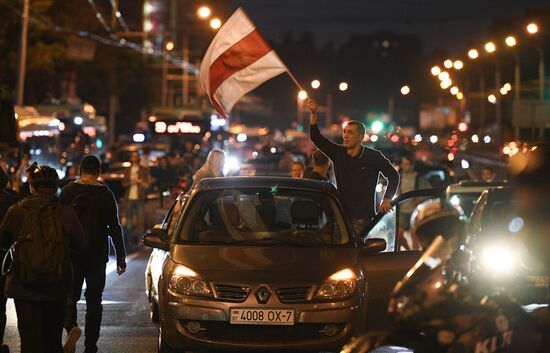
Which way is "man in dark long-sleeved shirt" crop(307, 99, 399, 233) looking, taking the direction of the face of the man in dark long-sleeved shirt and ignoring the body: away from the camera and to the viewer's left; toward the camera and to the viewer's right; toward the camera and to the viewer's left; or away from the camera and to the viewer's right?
toward the camera and to the viewer's left

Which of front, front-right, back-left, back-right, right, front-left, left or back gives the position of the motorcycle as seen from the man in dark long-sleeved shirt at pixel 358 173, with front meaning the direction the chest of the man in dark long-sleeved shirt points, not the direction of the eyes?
front-left

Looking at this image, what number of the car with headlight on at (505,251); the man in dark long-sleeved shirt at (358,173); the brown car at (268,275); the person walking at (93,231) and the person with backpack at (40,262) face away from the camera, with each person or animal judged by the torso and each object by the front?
2

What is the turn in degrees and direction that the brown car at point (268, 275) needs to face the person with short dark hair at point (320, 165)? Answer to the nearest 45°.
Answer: approximately 180°

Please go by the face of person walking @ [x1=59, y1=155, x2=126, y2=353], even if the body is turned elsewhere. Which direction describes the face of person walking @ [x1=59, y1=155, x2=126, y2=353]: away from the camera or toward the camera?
away from the camera

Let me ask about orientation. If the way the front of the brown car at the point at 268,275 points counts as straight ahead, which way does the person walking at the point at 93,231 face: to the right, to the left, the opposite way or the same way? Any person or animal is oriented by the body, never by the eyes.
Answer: the opposite way

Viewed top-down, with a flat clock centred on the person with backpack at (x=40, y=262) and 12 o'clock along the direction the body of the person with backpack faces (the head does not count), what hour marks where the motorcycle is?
The motorcycle is roughly at 5 o'clock from the person with backpack.

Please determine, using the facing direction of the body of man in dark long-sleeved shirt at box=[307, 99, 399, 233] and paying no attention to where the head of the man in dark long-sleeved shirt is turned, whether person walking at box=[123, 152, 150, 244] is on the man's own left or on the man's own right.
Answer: on the man's own right

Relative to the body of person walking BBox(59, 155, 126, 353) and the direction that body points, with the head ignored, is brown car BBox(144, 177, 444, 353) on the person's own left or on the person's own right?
on the person's own right

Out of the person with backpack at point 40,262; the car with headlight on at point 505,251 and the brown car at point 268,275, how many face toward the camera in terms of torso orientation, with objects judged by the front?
2

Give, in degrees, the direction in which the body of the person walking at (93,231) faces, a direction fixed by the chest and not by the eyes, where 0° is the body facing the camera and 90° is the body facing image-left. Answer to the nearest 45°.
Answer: approximately 180°
